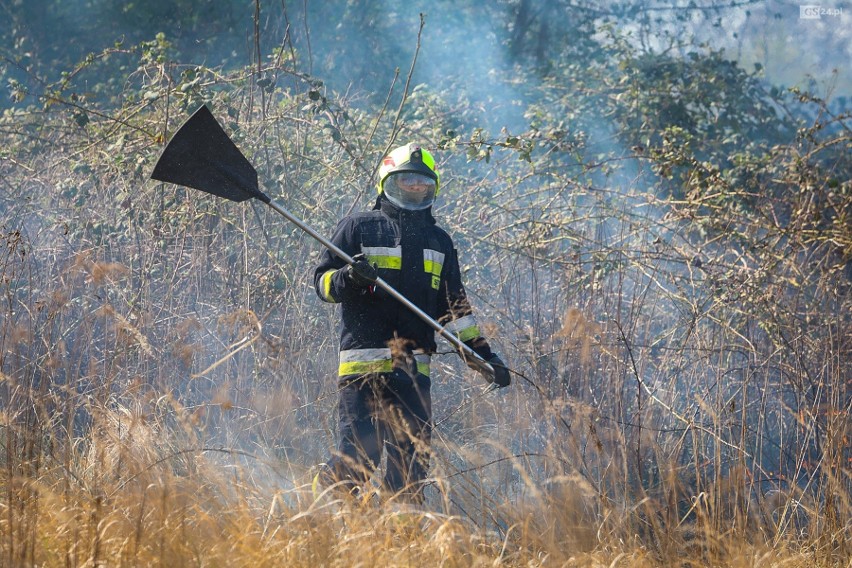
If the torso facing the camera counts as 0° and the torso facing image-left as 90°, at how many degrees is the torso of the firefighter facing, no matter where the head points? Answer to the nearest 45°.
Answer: approximately 315°
